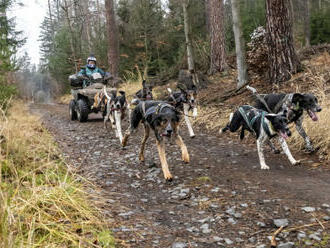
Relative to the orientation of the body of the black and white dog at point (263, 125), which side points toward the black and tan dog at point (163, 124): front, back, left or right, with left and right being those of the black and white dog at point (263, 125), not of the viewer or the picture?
right

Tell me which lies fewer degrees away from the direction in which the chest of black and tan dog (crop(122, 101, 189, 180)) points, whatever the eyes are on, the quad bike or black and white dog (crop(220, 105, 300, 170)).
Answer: the black and white dog

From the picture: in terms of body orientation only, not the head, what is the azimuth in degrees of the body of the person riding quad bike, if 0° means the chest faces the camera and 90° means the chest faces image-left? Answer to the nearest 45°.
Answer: approximately 0°

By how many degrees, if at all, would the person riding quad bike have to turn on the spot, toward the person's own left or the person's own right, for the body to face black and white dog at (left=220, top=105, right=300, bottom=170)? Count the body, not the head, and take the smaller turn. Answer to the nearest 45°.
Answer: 0° — they already face it

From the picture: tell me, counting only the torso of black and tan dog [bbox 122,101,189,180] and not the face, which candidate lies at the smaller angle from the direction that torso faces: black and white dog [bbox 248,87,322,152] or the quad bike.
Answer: the black and white dog

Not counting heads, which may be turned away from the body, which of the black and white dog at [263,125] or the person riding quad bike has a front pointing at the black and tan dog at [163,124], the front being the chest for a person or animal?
the person riding quad bike

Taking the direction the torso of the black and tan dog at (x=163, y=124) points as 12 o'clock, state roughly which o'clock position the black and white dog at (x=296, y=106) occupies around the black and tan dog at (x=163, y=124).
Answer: the black and white dog at (x=296, y=106) is roughly at 10 o'clock from the black and tan dog at (x=163, y=124).

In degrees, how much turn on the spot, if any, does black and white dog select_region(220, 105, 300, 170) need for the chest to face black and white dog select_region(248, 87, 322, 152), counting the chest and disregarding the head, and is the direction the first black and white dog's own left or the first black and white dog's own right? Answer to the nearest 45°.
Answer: approximately 90° to the first black and white dog's own left
